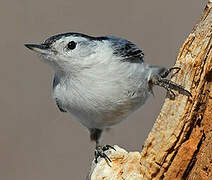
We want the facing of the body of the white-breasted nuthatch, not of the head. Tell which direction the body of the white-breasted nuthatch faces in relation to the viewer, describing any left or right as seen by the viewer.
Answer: facing the viewer and to the left of the viewer
